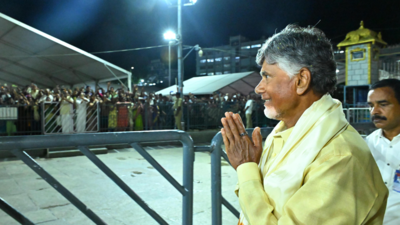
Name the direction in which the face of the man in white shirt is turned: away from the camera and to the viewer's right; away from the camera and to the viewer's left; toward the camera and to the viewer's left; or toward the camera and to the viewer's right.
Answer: toward the camera and to the viewer's left

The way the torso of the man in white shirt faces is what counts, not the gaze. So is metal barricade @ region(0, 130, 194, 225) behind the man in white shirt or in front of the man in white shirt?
in front

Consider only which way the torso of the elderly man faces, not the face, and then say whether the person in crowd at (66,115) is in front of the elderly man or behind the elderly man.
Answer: in front

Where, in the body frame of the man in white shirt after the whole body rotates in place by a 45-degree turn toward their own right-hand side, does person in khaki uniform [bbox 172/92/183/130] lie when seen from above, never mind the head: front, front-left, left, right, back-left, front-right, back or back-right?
front-right

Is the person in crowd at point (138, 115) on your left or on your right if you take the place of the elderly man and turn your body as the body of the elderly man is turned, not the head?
on your right

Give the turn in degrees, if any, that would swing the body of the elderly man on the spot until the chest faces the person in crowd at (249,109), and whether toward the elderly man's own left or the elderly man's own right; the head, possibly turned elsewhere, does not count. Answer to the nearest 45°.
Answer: approximately 90° to the elderly man's own right

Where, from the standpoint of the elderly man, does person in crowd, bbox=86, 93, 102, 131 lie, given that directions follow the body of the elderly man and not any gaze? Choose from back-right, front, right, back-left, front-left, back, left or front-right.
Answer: front-right

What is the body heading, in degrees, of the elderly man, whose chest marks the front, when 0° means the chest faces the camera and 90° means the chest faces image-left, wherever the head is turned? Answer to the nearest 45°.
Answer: approximately 90°

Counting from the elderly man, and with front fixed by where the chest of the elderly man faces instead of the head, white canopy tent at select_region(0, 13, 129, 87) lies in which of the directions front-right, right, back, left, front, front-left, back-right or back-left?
front-right

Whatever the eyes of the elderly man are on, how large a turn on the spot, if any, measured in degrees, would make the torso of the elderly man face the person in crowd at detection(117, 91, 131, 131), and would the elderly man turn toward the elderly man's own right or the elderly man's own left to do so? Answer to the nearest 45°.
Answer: approximately 45° to the elderly man's own right

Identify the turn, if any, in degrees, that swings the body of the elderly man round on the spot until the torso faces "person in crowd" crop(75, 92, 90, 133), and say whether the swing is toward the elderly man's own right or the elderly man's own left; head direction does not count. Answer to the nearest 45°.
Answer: approximately 45° to the elderly man's own right

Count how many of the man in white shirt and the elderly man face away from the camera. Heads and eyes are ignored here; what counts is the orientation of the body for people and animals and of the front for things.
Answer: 0

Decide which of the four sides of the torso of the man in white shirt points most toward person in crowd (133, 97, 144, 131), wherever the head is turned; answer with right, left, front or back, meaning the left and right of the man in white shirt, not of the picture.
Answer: right

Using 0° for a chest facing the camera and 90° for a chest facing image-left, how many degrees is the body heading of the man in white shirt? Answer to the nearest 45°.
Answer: approximately 45°

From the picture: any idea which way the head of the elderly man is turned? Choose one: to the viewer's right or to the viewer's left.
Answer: to the viewer's left

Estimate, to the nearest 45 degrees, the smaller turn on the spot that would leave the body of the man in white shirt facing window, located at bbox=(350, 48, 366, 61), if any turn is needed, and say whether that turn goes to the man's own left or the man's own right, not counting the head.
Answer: approximately 135° to the man's own right
